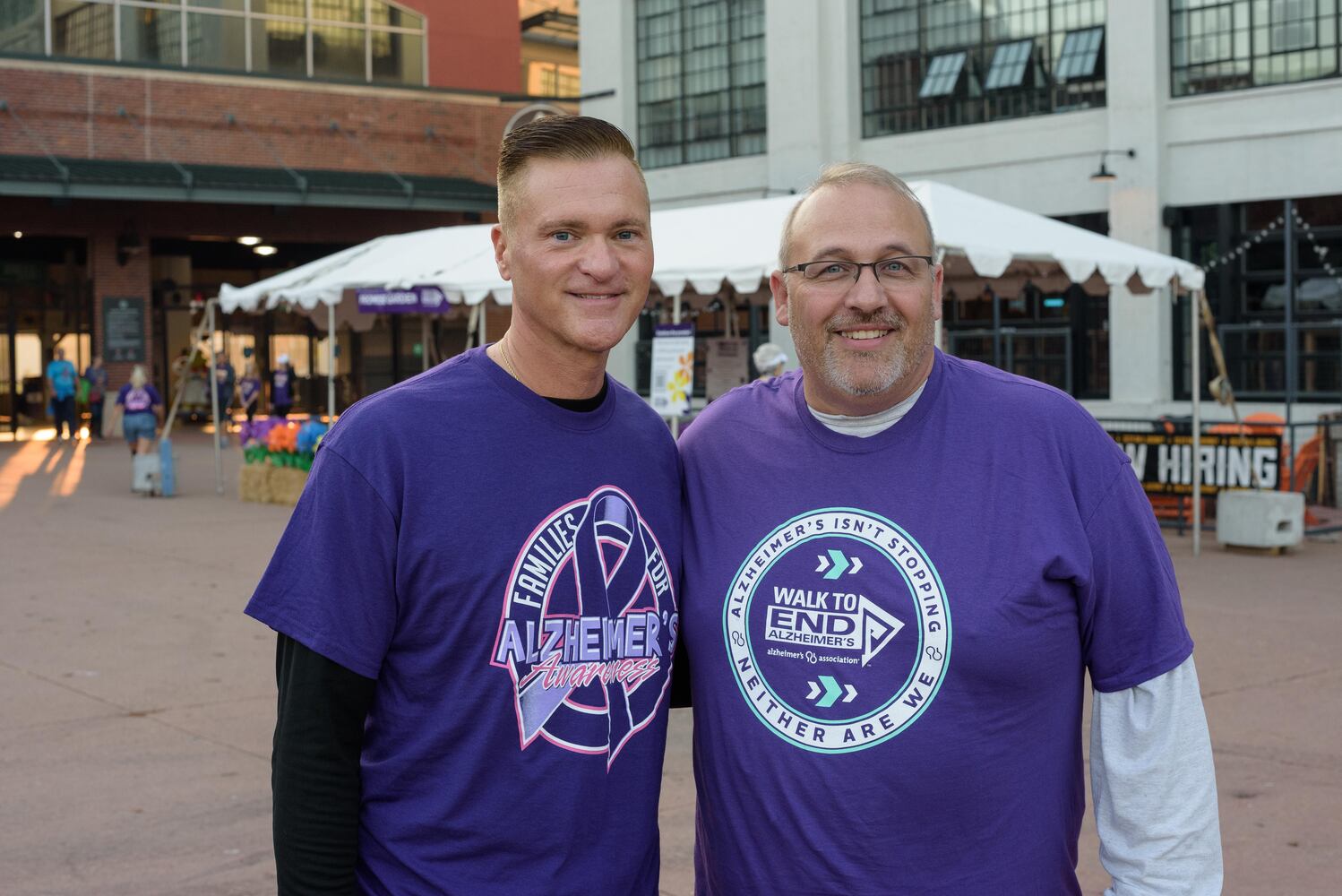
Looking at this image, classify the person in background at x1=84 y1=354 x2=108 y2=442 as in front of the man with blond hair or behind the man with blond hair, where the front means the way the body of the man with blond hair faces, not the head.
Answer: behind

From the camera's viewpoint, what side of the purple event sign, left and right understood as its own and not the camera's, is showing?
front

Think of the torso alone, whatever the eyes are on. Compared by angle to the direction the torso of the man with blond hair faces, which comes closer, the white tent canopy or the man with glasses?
the man with glasses

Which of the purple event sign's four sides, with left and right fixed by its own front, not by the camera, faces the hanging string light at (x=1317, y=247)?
left

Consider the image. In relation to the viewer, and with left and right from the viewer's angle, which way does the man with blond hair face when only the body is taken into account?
facing the viewer and to the right of the viewer

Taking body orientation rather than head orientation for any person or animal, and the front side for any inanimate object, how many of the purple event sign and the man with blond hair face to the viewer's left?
0

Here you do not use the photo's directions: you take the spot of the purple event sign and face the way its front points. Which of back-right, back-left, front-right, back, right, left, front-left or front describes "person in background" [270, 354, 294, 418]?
back
